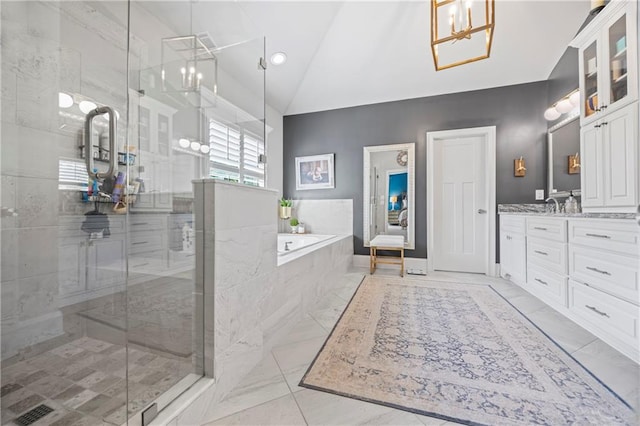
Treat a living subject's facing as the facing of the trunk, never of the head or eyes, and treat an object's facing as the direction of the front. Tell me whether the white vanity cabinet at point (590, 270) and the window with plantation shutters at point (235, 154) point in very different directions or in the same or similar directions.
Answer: very different directions

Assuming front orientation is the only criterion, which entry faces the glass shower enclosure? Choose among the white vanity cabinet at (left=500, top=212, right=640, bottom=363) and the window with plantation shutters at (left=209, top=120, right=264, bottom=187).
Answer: the white vanity cabinet

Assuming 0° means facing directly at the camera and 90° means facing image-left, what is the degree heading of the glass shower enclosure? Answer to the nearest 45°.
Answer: approximately 315°

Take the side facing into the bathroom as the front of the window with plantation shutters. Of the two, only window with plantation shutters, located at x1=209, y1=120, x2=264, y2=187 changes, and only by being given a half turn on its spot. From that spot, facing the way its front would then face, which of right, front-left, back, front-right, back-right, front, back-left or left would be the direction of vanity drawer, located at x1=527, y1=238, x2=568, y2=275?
back-right

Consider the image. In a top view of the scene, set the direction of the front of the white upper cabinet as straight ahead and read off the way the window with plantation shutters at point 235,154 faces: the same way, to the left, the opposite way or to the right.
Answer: the opposite way

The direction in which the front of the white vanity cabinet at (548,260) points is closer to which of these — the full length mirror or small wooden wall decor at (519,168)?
the full length mirror

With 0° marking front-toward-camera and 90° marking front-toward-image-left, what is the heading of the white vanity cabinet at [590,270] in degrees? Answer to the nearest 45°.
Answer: approximately 45°

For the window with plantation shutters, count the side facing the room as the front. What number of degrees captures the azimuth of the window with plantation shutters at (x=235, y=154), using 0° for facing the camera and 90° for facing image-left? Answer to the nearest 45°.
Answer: approximately 315°

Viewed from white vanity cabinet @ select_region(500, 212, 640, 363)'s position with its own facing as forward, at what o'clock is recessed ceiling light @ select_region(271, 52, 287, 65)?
The recessed ceiling light is roughly at 1 o'clock from the white vanity cabinet.

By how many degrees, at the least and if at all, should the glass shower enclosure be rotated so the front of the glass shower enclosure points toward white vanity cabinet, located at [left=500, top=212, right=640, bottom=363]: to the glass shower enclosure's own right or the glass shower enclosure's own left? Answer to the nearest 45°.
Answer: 0° — it already faces it

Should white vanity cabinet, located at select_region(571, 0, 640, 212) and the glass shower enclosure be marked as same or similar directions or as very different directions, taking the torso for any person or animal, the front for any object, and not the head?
very different directions
